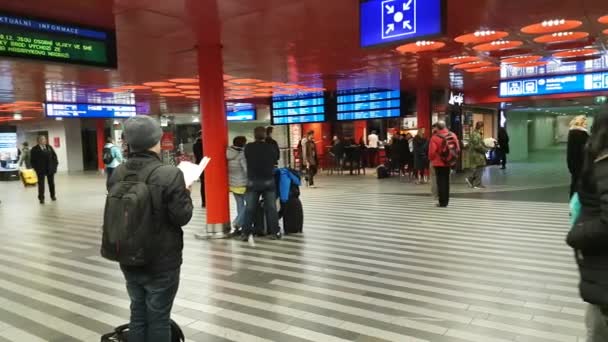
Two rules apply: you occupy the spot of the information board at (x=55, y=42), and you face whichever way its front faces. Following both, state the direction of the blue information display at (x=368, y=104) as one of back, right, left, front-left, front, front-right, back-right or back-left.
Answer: left

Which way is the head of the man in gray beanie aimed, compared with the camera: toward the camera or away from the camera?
away from the camera

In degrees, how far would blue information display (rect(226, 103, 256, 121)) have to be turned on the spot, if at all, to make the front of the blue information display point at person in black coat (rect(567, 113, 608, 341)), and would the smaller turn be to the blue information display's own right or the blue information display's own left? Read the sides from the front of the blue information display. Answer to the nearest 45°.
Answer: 0° — it already faces them

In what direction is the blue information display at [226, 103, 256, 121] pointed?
toward the camera

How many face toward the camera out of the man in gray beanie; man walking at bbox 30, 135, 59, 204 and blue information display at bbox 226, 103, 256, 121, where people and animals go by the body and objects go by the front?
2

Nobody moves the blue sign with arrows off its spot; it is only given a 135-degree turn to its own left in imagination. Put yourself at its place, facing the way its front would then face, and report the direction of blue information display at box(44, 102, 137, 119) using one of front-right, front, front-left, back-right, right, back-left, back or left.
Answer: back-left

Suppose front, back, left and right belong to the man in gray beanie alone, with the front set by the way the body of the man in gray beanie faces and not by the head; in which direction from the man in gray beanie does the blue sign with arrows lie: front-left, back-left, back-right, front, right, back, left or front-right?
front

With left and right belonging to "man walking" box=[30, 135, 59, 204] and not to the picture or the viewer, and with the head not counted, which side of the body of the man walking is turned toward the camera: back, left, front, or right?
front

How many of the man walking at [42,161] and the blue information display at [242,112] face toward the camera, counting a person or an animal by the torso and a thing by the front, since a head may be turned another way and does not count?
2

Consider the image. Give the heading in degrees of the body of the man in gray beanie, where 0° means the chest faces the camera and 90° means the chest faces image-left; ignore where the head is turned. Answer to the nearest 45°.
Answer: approximately 225°

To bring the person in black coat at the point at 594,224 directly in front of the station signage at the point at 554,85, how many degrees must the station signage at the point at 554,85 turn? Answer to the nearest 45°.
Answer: approximately 45° to its left

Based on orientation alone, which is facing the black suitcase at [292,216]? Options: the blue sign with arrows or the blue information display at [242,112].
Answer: the blue information display

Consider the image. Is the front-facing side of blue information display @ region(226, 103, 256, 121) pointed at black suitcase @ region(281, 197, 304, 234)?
yes

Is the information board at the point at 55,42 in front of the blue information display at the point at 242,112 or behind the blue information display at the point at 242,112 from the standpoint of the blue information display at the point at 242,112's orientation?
in front

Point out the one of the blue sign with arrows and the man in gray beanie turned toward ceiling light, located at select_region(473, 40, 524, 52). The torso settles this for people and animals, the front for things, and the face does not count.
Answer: the man in gray beanie
